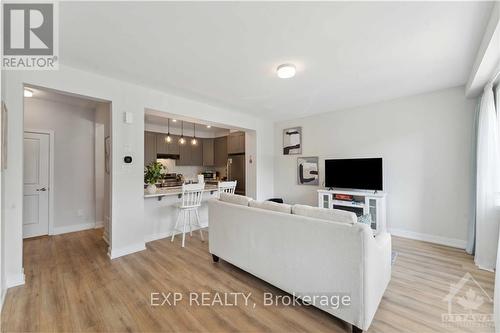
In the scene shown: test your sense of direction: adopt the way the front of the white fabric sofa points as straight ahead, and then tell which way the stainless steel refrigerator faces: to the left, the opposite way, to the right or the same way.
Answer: the opposite way

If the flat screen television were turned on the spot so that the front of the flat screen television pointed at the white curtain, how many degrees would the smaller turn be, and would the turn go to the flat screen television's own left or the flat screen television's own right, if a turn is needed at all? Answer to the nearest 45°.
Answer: approximately 90° to the flat screen television's own left

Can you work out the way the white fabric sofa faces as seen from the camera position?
facing away from the viewer and to the right of the viewer

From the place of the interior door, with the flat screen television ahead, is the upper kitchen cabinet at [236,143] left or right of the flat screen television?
left

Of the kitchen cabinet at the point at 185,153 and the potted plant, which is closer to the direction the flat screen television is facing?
the potted plant

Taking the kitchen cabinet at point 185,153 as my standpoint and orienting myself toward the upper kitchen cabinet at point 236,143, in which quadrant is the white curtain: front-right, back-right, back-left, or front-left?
front-right

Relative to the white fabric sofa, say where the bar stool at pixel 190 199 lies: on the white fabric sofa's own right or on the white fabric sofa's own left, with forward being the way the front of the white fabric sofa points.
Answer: on the white fabric sofa's own left

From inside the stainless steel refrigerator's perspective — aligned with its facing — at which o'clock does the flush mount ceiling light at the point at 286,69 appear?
The flush mount ceiling light is roughly at 10 o'clock from the stainless steel refrigerator.

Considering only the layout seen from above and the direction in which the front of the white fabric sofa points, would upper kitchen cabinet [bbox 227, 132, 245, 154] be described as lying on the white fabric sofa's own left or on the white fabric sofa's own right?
on the white fabric sofa's own left

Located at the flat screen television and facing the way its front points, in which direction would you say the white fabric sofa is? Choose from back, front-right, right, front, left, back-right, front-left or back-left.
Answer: front-left
